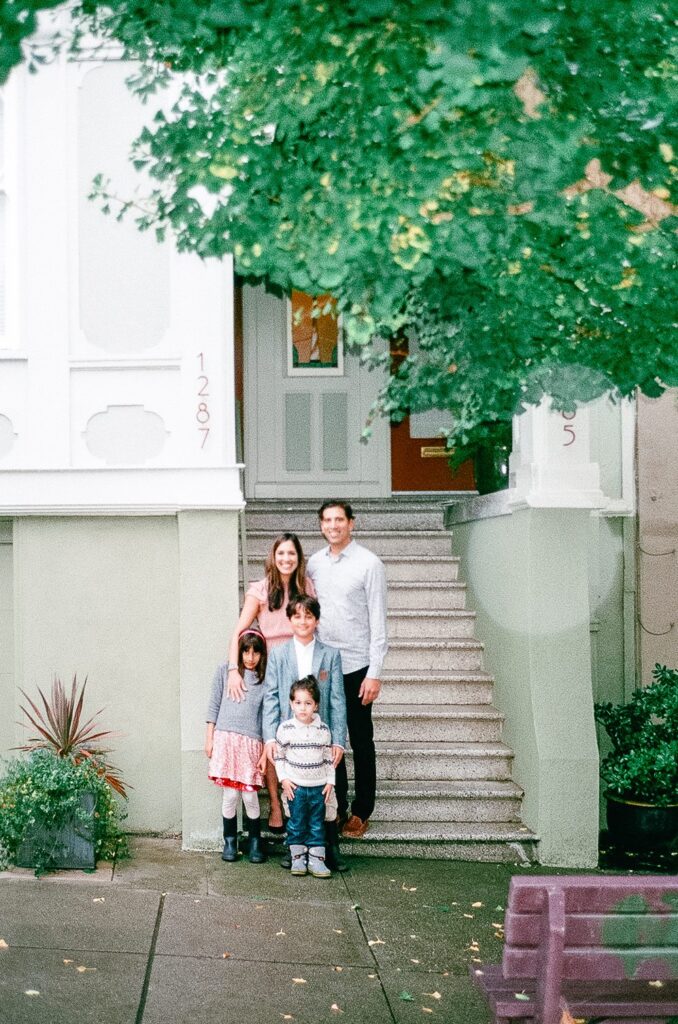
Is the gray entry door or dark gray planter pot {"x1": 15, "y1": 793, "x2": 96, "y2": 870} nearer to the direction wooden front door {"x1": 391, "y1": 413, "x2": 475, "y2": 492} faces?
the dark gray planter pot

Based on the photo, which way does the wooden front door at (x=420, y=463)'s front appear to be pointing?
toward the camera

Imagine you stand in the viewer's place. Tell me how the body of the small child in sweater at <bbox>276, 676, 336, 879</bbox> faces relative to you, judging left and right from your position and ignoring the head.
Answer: facing the viewer

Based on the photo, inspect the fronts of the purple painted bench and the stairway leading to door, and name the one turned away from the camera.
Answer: the purple painted bench

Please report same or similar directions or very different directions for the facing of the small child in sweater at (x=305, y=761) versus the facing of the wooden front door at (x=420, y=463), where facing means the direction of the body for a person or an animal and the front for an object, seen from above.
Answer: same or similar directions

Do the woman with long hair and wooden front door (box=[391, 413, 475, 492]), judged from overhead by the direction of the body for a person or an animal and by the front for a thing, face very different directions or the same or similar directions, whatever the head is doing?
same or similar directions

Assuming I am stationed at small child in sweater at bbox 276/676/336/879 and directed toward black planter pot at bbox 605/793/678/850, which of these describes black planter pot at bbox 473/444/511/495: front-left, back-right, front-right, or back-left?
front-left

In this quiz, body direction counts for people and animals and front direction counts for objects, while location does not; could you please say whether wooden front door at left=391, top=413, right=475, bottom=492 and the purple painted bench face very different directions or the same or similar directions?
very different directions

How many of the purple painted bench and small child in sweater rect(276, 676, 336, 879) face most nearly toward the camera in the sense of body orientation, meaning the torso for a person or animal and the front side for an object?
1

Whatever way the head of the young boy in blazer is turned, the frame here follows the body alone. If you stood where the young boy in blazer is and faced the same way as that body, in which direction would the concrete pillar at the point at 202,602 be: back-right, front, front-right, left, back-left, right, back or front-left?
back-right

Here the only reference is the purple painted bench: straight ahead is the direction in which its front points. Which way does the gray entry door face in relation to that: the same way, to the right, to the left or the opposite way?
the opposite way

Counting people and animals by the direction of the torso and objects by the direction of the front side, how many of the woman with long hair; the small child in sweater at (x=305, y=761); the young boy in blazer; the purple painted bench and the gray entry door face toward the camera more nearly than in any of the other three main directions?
4

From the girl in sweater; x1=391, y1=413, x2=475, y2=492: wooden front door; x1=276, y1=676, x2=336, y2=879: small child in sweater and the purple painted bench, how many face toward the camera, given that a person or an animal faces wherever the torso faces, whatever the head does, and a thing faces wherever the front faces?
3

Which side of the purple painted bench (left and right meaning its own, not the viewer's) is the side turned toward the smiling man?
front
